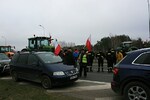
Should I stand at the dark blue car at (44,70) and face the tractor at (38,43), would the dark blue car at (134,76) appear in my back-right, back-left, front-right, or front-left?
back-right

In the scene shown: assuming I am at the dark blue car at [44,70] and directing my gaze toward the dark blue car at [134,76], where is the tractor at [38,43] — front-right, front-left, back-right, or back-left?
back-left

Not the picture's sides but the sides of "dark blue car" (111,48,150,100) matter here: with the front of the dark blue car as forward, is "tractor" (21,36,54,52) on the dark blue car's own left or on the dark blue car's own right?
on the dark blue car's own left

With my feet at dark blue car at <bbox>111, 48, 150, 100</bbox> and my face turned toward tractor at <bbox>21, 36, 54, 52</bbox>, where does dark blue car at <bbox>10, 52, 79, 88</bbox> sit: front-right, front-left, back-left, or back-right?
front-left

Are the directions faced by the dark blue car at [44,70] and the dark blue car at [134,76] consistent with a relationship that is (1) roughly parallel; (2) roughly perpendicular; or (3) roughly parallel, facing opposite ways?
roughly parallel

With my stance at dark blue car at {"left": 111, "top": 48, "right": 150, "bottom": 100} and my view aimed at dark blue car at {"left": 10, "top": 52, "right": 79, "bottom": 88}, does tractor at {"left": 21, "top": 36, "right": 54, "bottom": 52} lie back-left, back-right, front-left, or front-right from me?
front-right
